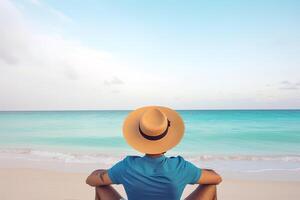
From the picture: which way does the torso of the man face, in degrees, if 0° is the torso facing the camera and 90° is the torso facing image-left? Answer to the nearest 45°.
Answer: approximately 180°

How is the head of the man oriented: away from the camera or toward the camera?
away from the camera
